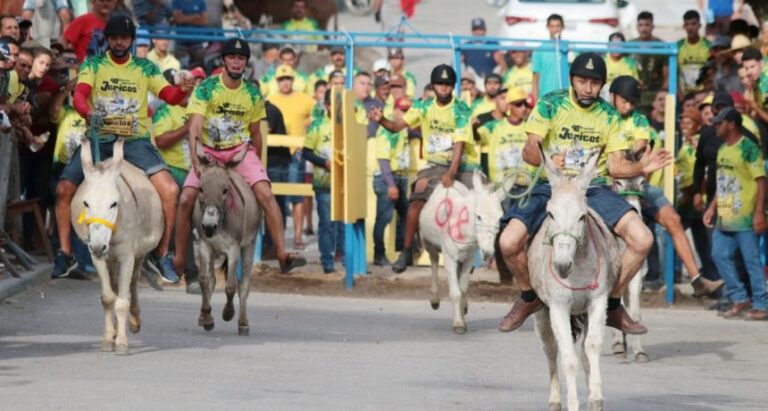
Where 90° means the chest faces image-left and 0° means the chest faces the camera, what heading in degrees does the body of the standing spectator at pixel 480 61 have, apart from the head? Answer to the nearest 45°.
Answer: approximately 0°

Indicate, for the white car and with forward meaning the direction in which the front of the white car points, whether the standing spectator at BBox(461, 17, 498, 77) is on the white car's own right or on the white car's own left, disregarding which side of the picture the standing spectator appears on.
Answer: on the white car's own left

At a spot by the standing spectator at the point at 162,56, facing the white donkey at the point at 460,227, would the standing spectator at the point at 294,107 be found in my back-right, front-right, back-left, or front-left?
front-left

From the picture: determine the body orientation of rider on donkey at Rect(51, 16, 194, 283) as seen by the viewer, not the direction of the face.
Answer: toward the camera

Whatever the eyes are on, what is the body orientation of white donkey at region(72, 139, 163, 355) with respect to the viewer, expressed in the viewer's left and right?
facing the viewer

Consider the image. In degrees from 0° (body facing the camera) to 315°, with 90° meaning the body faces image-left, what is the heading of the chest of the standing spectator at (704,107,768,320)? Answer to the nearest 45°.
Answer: approximately 45°
